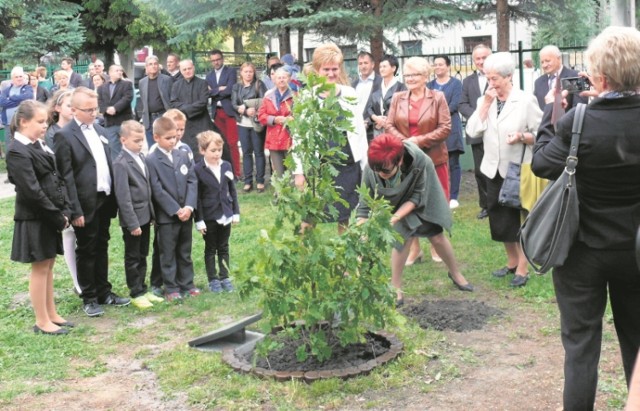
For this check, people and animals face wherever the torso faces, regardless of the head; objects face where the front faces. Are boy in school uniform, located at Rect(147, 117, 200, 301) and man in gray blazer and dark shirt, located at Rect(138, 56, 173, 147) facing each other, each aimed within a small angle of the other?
no

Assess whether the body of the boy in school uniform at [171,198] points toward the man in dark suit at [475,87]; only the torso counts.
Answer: no

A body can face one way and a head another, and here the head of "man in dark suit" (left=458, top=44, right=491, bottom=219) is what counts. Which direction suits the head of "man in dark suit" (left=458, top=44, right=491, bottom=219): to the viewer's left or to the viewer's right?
to the viewer's left

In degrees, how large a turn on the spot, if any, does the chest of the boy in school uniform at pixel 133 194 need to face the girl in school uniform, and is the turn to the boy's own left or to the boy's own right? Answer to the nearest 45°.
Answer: approximately 90° to the boy's own right

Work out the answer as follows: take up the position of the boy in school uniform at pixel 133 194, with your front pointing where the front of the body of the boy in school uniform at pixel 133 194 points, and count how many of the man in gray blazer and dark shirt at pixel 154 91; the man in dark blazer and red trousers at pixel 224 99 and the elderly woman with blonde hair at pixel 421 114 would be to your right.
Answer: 0

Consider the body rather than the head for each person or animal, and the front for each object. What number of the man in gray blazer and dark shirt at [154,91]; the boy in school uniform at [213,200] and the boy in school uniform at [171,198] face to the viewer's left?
0

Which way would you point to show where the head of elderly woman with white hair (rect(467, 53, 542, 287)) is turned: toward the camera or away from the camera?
toward the camera

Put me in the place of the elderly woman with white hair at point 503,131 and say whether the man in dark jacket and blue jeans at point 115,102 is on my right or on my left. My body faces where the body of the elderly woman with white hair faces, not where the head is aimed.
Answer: on my right

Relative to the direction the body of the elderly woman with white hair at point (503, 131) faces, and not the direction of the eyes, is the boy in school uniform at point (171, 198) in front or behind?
in front

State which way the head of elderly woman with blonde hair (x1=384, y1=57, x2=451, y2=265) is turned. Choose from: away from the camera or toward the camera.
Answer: toward the camera

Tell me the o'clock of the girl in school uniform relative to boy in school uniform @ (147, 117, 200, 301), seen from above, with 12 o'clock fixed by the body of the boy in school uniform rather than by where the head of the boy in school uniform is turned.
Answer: The girl in school uniform is roughly at 3 o'clock from the boy in school uniform.

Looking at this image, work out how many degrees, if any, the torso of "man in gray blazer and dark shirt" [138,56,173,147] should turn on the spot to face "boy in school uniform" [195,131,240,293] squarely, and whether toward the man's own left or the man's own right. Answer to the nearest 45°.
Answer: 0° — they already face them

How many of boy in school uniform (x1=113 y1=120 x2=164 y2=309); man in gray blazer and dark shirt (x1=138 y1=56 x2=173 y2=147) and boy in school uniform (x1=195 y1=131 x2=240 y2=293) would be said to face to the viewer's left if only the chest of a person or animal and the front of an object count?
0

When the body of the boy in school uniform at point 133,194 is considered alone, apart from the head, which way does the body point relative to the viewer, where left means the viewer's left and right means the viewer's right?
facing the viewer and to the right of the viewer

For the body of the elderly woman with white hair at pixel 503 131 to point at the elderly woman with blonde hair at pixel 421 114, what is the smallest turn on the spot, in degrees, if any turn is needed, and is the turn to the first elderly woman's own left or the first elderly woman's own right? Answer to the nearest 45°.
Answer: approximately 90° to the first elderly woman's own right

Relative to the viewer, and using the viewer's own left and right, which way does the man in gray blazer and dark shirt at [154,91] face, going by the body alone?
facing the viewer

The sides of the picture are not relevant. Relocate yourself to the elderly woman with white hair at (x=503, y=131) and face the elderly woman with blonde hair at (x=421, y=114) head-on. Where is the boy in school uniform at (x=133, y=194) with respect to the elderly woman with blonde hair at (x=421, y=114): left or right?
left

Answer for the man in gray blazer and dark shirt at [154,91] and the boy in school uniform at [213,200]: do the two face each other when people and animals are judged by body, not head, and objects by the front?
no
